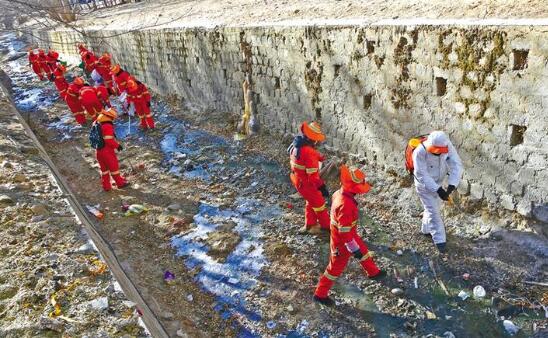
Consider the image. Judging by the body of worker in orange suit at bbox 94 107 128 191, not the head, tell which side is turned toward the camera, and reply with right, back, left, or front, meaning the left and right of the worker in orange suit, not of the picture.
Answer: right

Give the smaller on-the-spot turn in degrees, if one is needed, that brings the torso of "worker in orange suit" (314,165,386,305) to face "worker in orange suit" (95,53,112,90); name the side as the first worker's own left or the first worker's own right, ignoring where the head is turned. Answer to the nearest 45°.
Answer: approximately 135° to the first worker's own left

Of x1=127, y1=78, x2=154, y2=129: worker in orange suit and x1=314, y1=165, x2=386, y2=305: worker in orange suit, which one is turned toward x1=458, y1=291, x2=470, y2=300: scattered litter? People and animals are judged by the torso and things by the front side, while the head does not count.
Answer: x1=314, y1=165, x2=386, y2=305: worker in orange suit

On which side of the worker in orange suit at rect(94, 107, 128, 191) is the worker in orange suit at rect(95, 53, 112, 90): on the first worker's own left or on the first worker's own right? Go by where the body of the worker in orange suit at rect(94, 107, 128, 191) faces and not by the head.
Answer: on the first worker's own left

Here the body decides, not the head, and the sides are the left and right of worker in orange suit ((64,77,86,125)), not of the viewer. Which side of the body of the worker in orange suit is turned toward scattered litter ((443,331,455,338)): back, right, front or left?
right

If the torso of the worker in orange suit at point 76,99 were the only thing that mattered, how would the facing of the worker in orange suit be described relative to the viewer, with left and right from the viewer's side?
facing to the right of the viewer

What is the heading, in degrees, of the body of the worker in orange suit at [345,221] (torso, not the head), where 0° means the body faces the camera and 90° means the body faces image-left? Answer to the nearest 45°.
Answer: approximately 270°

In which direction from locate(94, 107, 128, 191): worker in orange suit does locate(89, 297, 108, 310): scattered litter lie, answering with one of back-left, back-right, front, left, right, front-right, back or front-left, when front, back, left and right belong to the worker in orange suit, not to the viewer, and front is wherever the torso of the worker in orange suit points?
right

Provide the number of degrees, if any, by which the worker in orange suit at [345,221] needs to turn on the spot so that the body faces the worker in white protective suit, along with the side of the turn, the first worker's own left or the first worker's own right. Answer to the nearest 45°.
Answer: approximately 45° to the first worker's own left
